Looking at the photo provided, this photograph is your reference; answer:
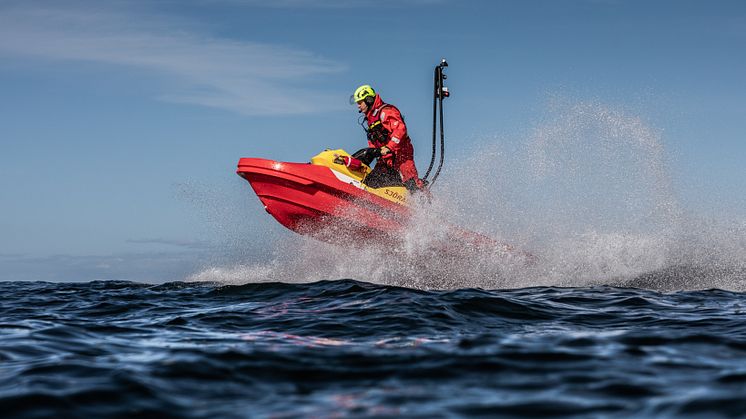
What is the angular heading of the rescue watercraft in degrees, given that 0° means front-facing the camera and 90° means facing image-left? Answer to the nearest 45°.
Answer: approximately 90°

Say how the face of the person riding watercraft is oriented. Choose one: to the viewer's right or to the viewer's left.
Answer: to the viewer's left
